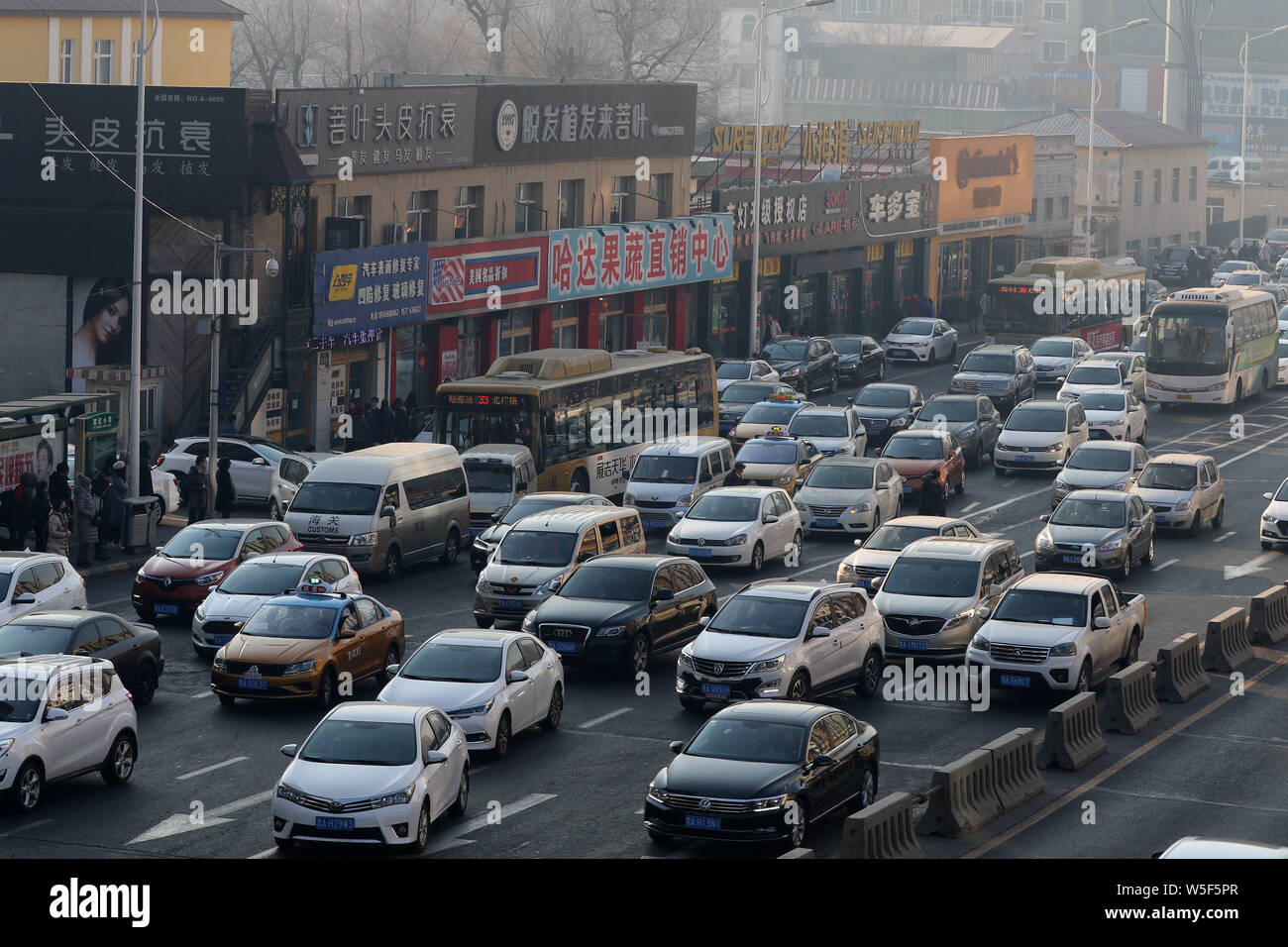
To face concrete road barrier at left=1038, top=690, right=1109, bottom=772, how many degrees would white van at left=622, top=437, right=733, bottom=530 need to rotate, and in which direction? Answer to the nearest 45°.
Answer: approximately 45° to its left

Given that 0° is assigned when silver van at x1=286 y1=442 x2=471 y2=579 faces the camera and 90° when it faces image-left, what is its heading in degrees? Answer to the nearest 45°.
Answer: approximately 45°

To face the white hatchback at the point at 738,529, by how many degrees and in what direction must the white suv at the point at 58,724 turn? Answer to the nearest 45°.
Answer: approximately 180°

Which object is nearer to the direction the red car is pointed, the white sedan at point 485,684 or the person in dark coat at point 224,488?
the white sedan

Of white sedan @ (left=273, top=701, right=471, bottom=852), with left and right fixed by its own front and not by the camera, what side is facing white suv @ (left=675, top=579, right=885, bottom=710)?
back

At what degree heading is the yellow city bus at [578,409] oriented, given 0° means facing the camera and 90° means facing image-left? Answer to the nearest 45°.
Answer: approximately 45°

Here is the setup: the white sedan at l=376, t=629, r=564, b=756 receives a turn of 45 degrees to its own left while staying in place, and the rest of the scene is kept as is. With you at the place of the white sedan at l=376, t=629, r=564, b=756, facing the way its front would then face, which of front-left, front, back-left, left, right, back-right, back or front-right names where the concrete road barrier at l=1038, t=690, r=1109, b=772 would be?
left

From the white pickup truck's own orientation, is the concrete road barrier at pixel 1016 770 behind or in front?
in front

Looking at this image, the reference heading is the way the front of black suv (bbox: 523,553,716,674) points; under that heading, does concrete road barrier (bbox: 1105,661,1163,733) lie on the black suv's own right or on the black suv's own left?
on the black suv's own left
